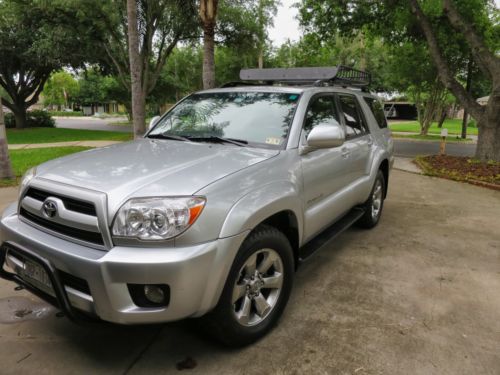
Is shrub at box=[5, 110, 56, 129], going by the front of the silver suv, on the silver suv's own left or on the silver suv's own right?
on the silver suv's own right

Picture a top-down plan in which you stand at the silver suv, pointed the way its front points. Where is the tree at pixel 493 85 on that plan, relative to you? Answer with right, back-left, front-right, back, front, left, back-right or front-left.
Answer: back

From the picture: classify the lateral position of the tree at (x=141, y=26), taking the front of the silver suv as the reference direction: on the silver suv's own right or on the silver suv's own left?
on the silver suv's own right

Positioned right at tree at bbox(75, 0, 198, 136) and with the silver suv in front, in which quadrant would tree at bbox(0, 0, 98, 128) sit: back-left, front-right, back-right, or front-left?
back-right

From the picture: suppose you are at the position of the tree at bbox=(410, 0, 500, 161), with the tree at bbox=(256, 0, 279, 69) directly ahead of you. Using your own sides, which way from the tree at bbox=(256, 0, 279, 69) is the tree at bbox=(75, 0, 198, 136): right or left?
left

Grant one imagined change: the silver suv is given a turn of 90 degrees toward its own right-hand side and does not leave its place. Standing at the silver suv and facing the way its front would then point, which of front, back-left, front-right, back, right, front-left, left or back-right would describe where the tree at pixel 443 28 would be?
right

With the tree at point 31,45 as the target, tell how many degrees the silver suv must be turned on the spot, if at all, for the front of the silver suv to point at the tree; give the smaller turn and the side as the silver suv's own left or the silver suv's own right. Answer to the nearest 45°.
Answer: approximately 135° to the silver suv's own right

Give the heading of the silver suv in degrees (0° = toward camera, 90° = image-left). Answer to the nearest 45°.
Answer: approximately 45°
